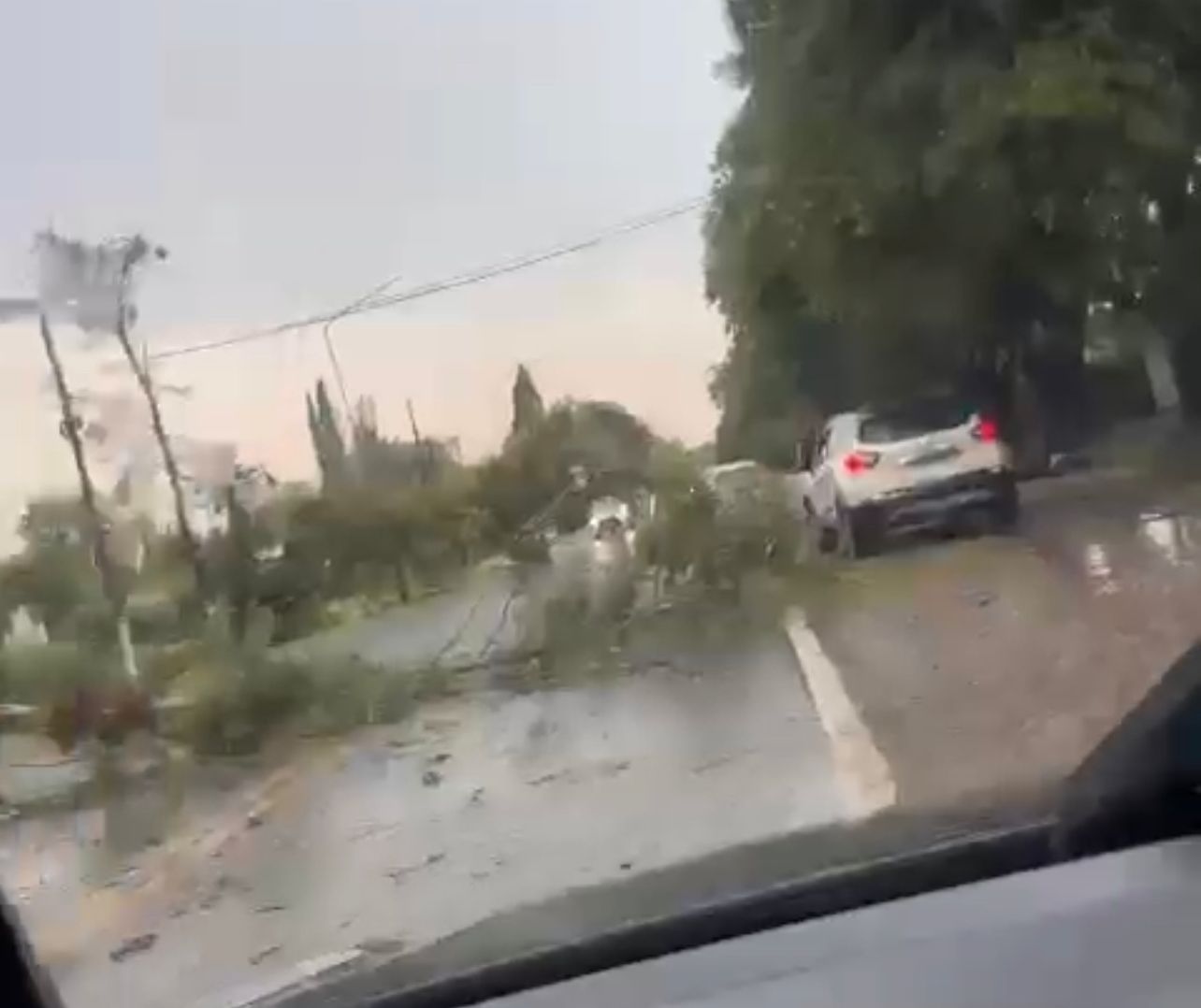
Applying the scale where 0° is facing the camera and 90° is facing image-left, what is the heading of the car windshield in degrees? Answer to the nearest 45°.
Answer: approximately 180°
